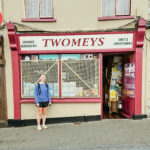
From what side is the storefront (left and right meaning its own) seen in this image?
front
